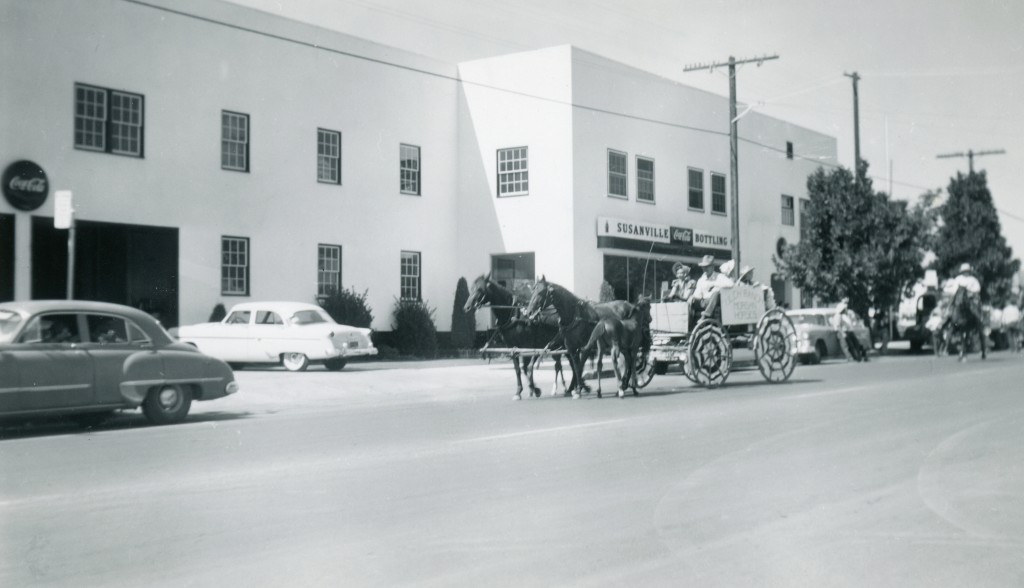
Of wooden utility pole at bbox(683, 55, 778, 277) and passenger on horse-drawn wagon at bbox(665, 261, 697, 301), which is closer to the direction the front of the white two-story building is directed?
the passenger on horse-drawn wagon

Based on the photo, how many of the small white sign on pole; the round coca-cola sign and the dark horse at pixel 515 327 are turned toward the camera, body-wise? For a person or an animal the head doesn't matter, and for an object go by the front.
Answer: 2

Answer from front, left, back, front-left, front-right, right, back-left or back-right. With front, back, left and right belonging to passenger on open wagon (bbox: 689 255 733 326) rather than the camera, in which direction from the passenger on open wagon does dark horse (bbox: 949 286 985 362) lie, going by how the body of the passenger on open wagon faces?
back

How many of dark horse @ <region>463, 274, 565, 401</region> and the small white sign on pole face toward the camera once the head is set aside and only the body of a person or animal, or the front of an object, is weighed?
1

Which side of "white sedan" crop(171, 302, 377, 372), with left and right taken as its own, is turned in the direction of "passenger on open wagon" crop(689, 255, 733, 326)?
back

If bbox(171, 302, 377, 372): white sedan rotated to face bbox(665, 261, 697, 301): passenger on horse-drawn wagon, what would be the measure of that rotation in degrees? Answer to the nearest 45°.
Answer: approximately 180°

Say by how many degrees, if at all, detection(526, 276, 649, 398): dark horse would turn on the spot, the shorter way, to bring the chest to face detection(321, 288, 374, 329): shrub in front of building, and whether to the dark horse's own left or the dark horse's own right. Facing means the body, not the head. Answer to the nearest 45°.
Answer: approximately 90° to the dark horse's own right

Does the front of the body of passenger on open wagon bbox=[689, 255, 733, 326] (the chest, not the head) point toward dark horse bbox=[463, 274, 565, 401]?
yes

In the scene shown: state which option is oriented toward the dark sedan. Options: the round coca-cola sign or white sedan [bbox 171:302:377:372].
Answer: the round coca-cola sign

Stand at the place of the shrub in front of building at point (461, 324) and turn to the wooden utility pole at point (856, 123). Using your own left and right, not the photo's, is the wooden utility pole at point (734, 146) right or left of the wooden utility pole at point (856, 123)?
right

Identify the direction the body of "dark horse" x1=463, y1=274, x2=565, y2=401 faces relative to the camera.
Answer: to the viewer's left
